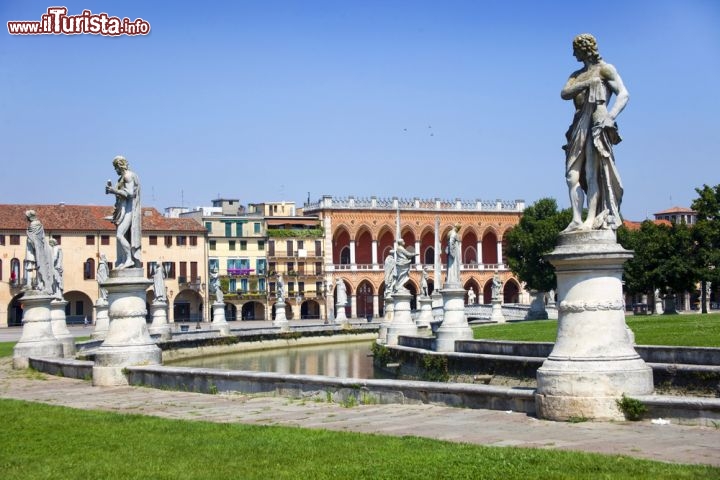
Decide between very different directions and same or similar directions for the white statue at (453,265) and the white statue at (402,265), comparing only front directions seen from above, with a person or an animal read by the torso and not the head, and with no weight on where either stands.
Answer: same or similar directions

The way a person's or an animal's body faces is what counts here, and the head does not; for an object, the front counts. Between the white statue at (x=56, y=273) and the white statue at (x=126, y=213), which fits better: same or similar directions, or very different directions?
same or similar directions

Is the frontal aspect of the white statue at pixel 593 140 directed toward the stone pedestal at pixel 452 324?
no

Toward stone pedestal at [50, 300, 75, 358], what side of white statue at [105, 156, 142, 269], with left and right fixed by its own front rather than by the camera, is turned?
right

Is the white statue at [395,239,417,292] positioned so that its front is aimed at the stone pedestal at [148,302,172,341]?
no

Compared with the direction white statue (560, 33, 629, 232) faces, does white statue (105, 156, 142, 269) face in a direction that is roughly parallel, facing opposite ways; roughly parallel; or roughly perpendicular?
roughly parallel

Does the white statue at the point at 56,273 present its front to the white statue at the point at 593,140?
no

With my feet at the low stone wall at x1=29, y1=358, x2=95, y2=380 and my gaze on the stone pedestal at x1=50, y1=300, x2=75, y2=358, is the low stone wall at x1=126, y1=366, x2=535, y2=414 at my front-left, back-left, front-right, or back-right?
back-right

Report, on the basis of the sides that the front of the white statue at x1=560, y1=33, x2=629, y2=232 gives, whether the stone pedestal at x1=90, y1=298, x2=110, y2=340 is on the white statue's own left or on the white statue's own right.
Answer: on the white statue's own right
